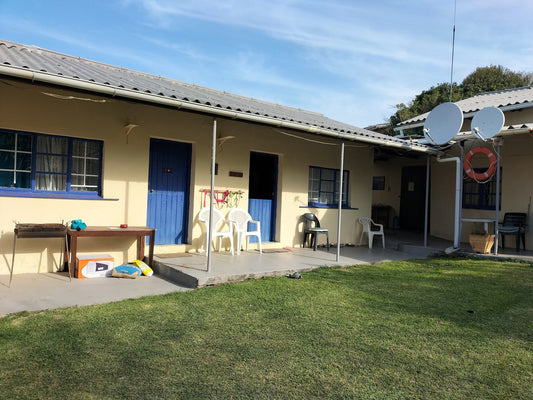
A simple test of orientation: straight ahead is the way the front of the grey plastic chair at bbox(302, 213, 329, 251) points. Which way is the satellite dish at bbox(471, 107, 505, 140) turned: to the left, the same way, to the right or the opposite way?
to the right

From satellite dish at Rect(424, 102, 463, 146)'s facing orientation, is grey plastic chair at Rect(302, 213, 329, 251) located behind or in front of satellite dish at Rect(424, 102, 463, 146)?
in front

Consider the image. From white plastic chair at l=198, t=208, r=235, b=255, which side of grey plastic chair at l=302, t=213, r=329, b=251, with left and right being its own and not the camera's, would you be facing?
right

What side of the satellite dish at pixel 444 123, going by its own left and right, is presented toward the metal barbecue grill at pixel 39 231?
front

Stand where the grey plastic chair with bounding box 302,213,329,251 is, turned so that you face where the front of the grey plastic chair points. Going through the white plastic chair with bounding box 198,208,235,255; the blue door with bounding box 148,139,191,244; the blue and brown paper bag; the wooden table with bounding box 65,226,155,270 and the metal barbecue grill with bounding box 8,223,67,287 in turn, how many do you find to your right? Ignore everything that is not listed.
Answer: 5

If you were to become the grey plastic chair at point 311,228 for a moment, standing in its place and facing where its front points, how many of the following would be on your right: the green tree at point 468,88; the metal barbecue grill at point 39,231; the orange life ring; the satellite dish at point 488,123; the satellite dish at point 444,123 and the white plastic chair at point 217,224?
2

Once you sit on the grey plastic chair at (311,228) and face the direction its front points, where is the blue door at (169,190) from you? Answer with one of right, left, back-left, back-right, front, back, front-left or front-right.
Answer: right

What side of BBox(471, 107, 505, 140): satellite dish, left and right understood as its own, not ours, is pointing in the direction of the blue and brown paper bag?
front

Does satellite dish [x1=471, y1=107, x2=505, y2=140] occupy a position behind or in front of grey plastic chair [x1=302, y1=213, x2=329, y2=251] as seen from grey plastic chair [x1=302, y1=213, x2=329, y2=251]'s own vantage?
in front

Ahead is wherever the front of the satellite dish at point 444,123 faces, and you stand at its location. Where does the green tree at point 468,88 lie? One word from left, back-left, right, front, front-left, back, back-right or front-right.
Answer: back-right

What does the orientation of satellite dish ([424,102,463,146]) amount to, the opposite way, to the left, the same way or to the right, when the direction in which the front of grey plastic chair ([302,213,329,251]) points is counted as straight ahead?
to the right

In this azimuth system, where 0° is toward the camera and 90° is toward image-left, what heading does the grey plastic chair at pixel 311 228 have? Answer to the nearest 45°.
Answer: approximately 315°

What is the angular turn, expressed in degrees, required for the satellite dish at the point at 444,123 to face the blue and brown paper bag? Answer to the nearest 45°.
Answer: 0° — it already faces it

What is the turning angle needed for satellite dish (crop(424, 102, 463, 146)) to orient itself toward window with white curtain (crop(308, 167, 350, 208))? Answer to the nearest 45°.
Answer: approximately 45° to its right

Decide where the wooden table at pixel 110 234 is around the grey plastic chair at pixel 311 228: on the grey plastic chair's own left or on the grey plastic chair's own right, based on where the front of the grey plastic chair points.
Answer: on the grey plastic chair's own right

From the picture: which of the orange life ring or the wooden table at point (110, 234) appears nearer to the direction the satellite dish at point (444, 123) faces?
the wooden table

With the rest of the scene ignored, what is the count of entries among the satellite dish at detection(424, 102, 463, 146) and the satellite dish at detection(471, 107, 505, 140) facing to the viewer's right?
0
